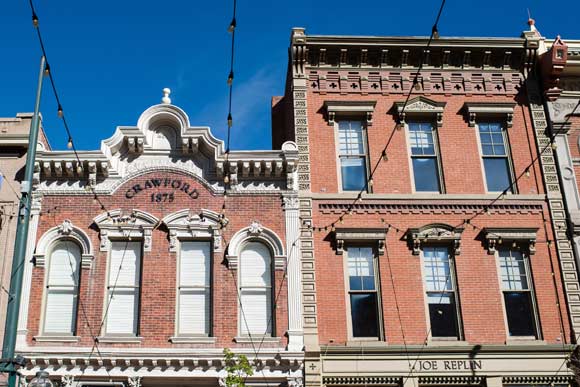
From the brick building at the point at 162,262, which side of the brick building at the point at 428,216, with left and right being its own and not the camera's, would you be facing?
right

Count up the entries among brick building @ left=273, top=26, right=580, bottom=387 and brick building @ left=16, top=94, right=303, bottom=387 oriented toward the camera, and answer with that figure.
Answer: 2

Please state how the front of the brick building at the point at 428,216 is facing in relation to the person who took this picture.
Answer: facing the viewer

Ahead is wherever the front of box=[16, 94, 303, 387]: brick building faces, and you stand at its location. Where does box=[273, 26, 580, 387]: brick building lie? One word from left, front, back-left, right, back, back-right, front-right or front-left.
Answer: left

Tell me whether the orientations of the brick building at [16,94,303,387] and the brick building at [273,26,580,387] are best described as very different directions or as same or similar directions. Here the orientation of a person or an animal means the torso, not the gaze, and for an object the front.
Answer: same or similar directions
